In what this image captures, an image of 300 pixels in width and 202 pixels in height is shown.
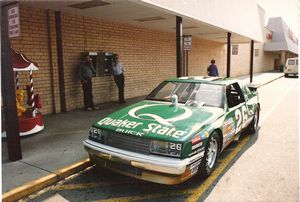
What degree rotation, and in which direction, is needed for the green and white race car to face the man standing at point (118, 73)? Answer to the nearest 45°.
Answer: approximately 135° to its right

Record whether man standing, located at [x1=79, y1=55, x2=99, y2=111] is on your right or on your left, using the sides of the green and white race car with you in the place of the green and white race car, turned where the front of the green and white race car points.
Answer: on your right

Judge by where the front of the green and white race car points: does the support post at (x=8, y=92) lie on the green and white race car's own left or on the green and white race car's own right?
on the green and white race car's own right

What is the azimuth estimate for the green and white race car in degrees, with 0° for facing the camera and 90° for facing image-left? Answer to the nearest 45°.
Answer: approximately 45°

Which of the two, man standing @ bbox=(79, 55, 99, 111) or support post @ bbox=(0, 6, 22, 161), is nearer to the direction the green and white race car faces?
the support post

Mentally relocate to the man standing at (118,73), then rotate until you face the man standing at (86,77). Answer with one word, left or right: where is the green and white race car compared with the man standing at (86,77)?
left
